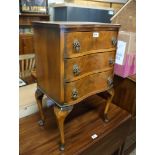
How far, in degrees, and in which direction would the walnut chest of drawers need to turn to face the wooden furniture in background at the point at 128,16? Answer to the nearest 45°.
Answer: approximately 90° to its left

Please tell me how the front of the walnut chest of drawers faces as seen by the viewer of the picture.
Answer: facing the viewer and to the right of the viewer

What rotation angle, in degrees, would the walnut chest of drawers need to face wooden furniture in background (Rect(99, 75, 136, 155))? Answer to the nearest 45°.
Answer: approximately 90° to its left

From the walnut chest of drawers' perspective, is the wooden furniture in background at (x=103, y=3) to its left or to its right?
on its left
